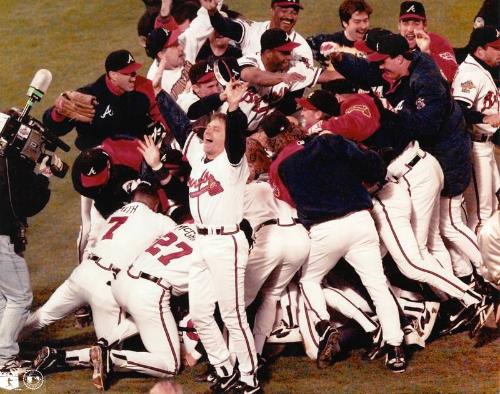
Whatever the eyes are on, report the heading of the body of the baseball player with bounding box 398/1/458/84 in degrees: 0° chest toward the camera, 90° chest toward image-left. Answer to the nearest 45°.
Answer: approximately 45°

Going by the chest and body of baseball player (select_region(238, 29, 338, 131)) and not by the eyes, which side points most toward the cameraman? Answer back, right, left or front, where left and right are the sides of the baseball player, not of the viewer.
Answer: right

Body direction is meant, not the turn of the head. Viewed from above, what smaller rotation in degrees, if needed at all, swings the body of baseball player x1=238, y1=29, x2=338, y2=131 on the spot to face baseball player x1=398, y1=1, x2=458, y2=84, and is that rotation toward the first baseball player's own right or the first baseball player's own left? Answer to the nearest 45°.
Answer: approximately 90° to the first baseball player's own left

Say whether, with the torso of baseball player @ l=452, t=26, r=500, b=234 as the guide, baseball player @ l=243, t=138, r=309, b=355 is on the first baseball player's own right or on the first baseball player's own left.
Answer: on the first baseball player's own right

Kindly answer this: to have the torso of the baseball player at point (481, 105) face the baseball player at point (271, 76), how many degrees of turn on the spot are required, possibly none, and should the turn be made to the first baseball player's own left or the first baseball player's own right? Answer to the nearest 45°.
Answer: approximately 135° to the first baseball player's own right

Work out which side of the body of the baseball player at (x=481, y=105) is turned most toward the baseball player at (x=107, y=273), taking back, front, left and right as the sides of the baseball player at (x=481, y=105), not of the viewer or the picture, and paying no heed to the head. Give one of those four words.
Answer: right

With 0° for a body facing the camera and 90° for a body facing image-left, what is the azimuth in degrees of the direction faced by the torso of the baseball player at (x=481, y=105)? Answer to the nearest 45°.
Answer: approximately 315°

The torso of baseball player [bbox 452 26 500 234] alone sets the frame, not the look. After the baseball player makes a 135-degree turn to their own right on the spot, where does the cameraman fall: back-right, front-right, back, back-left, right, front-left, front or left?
front-left

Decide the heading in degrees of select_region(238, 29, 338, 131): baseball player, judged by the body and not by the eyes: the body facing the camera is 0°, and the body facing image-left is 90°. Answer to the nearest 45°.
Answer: approximately 315°
